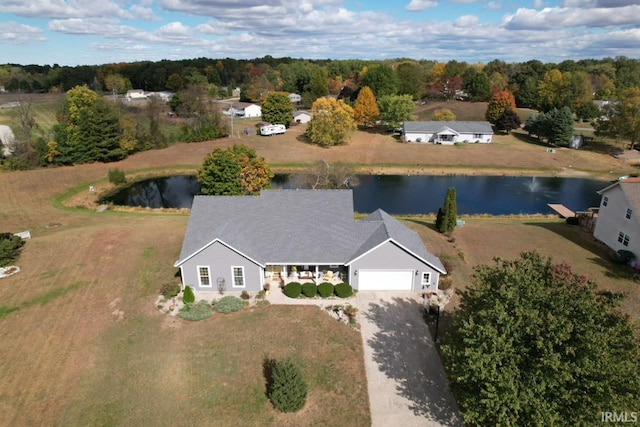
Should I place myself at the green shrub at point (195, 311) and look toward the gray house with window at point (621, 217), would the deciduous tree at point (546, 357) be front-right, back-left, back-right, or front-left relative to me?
front-right

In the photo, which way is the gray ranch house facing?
toward the camera

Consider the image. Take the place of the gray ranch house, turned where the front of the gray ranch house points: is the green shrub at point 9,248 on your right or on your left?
on your right

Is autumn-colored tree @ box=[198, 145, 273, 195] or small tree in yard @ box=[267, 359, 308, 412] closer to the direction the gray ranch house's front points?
the small tree in yard

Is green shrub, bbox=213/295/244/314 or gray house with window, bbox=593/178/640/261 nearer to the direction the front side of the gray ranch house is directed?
the green shrub

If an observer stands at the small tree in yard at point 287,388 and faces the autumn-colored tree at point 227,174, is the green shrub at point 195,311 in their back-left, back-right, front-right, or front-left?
front-left

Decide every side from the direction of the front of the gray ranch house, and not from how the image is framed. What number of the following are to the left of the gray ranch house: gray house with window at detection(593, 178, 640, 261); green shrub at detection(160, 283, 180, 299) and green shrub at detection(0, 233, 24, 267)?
1

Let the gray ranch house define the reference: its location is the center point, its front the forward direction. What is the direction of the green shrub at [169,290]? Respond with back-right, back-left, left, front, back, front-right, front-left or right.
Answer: right

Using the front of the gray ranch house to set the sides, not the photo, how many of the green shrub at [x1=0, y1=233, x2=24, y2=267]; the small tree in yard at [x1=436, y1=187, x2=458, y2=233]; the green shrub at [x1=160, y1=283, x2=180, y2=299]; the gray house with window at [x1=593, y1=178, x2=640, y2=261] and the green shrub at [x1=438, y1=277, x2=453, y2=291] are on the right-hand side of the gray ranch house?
2

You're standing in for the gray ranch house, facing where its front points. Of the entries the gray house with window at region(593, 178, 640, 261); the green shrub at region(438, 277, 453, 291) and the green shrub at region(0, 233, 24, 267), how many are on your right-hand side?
1

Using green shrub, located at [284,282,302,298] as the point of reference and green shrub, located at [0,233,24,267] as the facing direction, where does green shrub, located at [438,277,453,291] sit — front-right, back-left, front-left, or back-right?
back-right

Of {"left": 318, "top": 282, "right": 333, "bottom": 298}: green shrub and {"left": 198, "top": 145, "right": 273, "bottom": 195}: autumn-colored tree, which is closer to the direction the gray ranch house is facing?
the green shrub

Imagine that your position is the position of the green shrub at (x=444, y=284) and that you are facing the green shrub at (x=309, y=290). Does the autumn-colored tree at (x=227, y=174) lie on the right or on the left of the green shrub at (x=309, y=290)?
right

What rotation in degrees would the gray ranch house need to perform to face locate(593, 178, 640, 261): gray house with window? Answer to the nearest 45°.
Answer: approximately 90° to its left

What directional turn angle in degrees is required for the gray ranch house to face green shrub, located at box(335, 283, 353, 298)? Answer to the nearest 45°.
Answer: approximately 45° to its left

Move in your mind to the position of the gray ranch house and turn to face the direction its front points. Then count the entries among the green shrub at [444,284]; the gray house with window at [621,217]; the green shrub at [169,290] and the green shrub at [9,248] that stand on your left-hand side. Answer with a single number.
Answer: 2

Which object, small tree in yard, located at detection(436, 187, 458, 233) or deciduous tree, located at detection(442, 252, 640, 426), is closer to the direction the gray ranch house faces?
the deciduous tree

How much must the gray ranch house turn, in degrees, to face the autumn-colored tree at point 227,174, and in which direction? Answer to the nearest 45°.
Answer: approximately 135° to its right

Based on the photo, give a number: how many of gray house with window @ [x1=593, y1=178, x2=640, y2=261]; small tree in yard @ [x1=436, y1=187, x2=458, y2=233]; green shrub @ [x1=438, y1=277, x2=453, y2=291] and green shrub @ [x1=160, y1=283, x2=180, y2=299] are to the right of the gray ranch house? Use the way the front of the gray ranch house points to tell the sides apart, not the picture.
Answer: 1

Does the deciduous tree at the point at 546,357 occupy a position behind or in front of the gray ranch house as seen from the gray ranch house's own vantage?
in front

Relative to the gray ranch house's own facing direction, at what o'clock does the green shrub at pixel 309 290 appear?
The green shrub is roughly at 11 o'clock from the gray ranch house.
